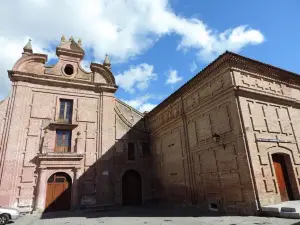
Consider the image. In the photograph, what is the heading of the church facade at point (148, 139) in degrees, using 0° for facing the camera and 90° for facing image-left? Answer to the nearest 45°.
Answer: approximately 0°
